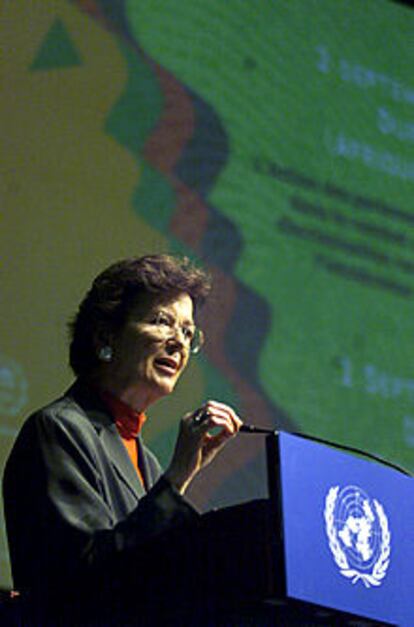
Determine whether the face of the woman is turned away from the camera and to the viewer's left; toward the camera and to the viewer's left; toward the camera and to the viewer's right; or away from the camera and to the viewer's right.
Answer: toward the camera and to the viewer's right

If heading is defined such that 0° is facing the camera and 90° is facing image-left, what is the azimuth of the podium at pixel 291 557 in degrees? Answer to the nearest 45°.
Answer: approximately 315°

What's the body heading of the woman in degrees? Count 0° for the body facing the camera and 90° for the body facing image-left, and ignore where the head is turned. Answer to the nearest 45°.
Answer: approximately 315°
